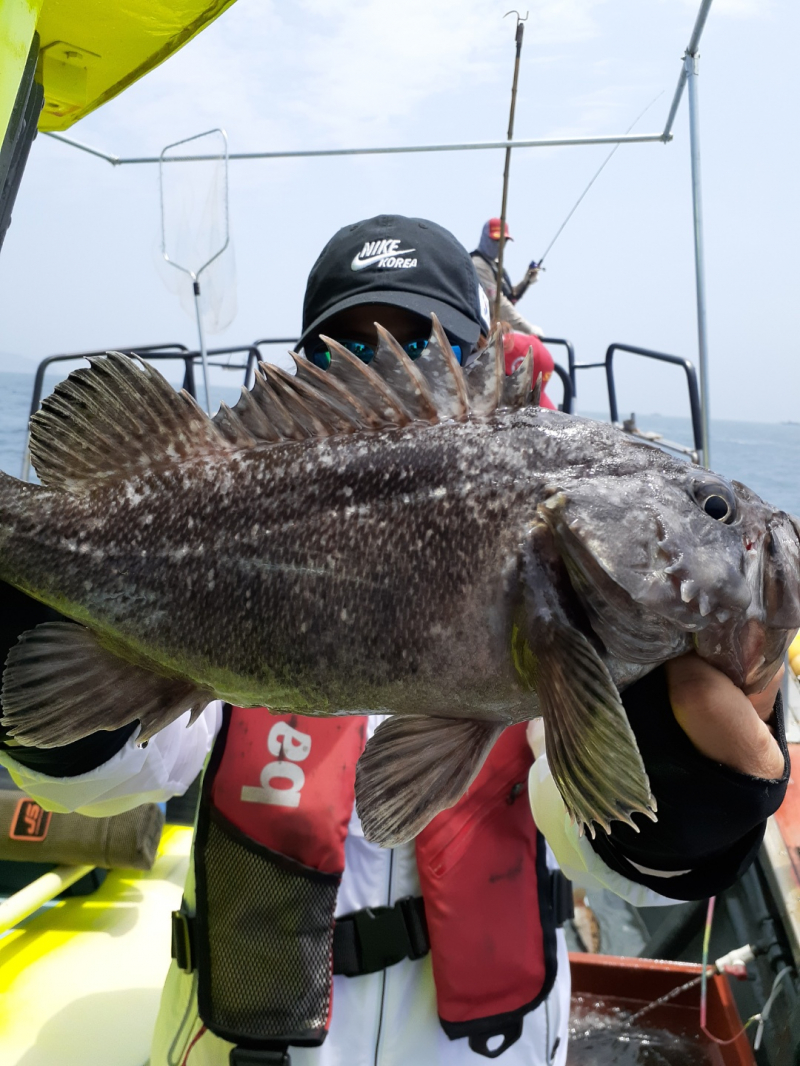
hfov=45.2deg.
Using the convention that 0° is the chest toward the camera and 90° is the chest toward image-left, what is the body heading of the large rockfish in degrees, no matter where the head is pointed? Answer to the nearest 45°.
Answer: approximately 270°

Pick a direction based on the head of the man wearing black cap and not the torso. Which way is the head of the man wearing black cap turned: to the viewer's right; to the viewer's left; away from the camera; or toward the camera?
toward the camera

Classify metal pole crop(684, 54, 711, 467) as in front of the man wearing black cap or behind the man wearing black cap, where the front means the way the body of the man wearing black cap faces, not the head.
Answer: behind

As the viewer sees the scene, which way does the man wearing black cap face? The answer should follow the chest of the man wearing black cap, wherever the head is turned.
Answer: toward the camera
